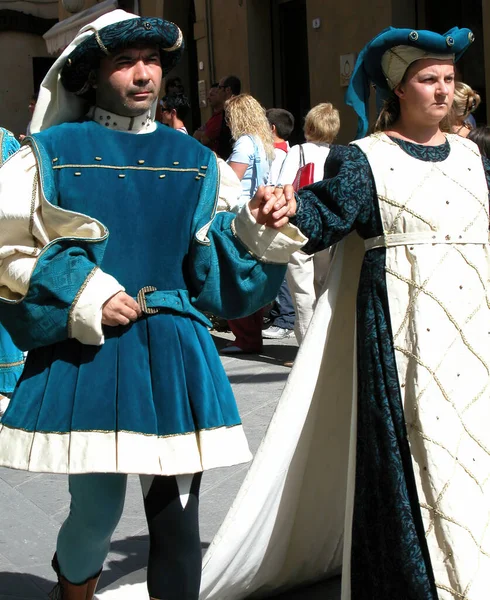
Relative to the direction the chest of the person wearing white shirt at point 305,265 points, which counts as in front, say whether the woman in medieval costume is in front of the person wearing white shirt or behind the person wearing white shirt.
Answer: behind

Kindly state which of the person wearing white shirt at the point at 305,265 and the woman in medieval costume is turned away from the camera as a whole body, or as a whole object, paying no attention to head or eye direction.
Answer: the person wearing white shirt

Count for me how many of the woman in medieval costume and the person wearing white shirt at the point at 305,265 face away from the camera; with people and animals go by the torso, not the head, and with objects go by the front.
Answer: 1

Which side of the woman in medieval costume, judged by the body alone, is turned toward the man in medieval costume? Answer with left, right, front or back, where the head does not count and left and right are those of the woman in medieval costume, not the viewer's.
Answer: right

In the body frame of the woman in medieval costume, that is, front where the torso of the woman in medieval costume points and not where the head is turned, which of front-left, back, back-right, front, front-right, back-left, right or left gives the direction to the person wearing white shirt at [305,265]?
back-left

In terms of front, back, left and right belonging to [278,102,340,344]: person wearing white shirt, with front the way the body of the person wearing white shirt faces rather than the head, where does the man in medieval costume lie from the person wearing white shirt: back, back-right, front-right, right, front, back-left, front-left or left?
back

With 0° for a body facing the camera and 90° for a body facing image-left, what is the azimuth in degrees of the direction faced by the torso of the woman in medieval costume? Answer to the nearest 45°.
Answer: approximately 315°

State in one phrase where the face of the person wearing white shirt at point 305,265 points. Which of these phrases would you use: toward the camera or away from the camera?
away from the camera

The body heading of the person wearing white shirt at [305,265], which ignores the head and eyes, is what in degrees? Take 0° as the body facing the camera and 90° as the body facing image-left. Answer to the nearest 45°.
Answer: approximately 180°
